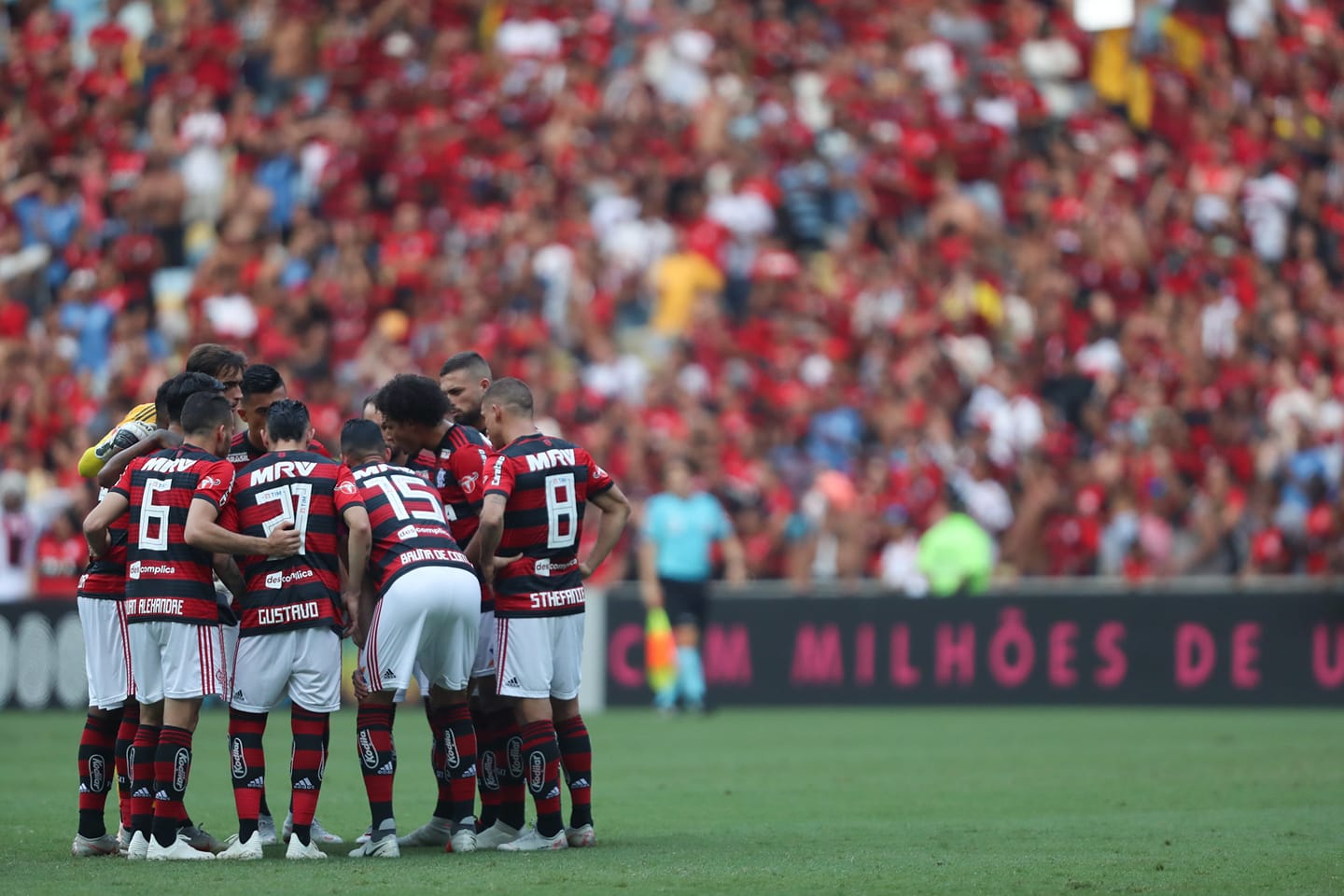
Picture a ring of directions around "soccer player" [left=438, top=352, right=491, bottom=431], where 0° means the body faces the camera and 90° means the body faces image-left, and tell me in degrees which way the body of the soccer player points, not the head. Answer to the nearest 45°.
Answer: approximately 45°

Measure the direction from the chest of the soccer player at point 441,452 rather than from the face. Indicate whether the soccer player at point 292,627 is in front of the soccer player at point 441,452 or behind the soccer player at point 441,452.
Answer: in front

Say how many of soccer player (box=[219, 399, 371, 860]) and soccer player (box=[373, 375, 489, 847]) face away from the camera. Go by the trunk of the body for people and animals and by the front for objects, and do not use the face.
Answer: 1

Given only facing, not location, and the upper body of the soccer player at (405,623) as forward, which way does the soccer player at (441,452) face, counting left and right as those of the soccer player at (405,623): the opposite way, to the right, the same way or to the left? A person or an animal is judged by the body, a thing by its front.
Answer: to the left

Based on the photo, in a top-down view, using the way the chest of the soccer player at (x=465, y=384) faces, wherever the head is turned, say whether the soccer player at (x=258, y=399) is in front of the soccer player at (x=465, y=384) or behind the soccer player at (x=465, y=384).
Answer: in front

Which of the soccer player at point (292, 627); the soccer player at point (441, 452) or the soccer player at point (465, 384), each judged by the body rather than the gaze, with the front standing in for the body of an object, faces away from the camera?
the soccer player at point (292, 627)

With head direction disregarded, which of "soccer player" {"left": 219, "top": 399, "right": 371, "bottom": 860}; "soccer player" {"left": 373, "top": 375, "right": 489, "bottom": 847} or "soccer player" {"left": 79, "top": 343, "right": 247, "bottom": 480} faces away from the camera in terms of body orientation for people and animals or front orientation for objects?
"soccer player" {"left": 219, "top": 399, "right": 371, "bottom": 860}

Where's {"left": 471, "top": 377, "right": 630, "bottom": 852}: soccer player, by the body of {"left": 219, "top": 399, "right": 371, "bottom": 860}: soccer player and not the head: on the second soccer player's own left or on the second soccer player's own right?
on the second soccer player's own right

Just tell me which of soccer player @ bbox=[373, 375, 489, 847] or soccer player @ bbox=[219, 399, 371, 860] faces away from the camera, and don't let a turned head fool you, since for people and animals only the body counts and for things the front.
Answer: soccer player @ bbox=[219, 399, 371, 860]

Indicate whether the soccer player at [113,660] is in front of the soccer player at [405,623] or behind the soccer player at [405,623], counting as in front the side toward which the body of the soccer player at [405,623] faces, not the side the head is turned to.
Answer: in front

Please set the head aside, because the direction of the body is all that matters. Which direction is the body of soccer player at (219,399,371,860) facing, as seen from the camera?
away from the camera

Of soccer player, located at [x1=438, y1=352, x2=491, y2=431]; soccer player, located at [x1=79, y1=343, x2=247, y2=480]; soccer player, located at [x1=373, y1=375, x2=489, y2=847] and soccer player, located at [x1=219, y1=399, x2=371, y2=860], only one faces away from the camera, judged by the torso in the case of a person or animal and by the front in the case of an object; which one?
soccer player, located at [x1=219, y1=399, x2=371, y2=860]

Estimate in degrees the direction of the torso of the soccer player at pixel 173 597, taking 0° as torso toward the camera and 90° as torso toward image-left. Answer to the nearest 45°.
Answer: approximately 225°
